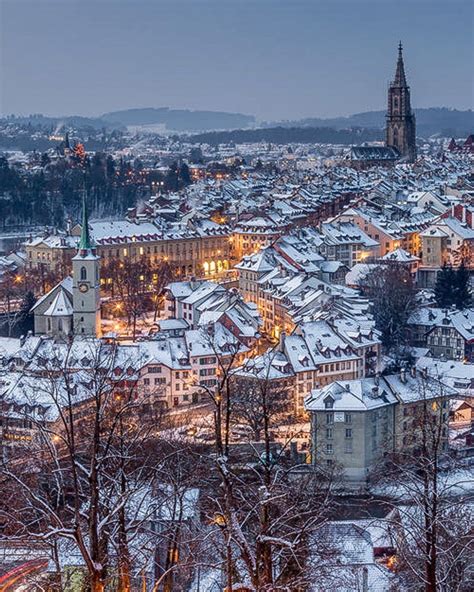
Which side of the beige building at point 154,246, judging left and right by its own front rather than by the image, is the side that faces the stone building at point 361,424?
front

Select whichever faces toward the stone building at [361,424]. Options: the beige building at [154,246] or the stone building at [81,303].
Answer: the beige building

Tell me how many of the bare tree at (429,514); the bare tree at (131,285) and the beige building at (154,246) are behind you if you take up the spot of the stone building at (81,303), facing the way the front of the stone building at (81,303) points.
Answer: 2

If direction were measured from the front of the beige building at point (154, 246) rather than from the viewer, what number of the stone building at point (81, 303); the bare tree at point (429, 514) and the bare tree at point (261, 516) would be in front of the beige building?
3

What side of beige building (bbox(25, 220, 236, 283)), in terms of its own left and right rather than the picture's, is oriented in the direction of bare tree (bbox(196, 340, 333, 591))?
front

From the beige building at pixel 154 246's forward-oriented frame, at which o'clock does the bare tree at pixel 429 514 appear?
The bare tree is roughly at 12 o'clock from the beige building.

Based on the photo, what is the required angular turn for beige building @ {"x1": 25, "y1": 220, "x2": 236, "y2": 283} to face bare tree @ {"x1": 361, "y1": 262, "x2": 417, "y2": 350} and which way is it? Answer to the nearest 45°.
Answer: approximately 45° to its left

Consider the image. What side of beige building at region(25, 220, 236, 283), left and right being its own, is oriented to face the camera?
front
